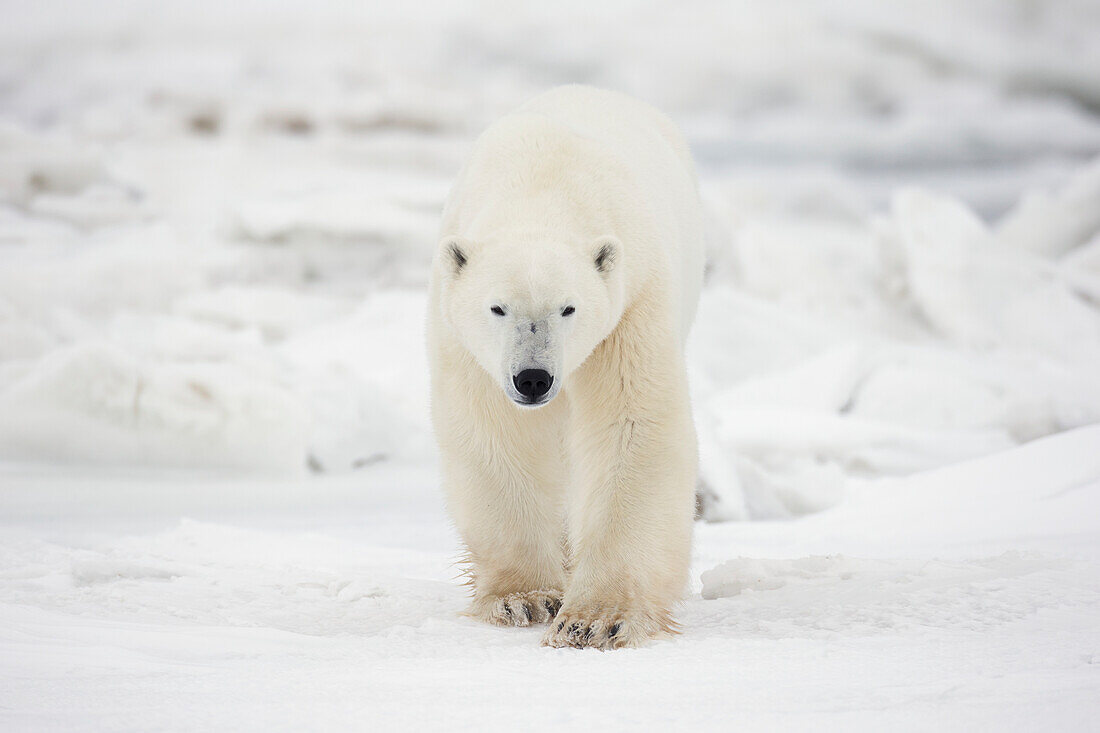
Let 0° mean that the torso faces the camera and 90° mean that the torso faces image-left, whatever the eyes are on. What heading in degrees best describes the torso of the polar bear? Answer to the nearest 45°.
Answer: approximately 0°
